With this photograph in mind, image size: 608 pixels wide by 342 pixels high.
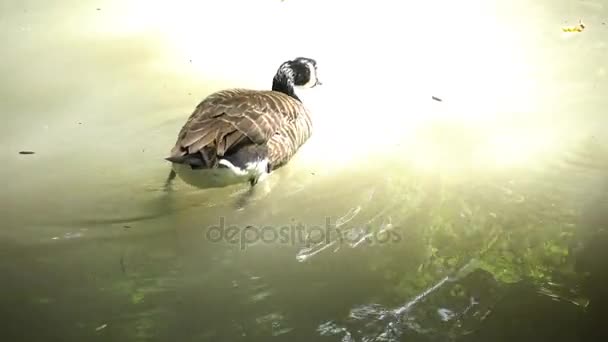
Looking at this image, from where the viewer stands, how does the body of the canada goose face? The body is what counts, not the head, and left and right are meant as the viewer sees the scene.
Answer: facing away from the viewer and to the right of the viewer

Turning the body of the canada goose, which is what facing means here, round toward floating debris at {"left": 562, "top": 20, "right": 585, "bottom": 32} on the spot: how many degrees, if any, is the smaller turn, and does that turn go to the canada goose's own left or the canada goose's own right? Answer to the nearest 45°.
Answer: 0° — it already faces it
